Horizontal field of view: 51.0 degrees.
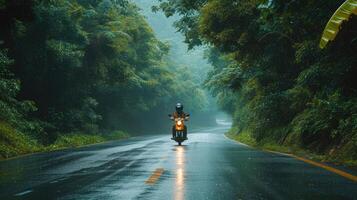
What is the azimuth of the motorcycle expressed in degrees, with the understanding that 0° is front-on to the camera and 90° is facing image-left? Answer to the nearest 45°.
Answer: approximately 0°
